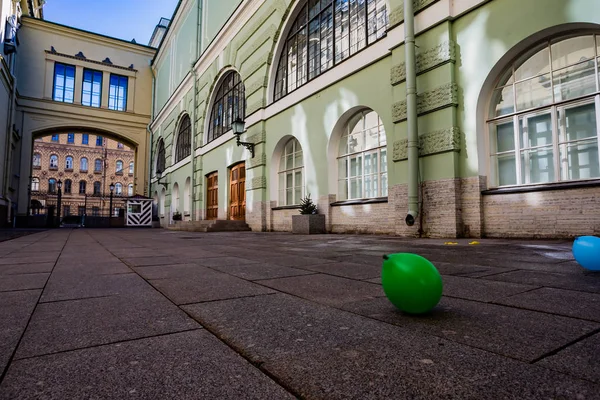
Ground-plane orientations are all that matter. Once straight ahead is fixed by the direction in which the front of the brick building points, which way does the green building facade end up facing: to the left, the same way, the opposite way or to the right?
to the right

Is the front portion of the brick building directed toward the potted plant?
yes

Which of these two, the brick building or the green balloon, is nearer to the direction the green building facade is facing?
the green balloon

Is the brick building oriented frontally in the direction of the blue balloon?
yes

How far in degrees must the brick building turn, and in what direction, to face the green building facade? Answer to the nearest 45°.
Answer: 0° — it already faces it

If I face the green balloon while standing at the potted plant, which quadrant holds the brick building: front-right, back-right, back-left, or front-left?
back-right
